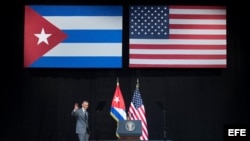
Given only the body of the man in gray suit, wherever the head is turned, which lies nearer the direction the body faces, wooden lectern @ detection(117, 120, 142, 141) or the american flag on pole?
the wooden lectern

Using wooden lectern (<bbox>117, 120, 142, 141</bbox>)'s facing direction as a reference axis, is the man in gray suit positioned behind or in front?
behind

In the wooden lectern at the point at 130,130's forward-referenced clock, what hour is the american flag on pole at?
The american flag on pole is roughly at 6 o'clock from the wooden lectern.

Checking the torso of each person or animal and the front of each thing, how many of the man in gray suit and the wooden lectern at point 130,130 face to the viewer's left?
0

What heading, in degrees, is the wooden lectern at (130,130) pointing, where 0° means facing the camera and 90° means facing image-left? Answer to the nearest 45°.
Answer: approximately 0°
